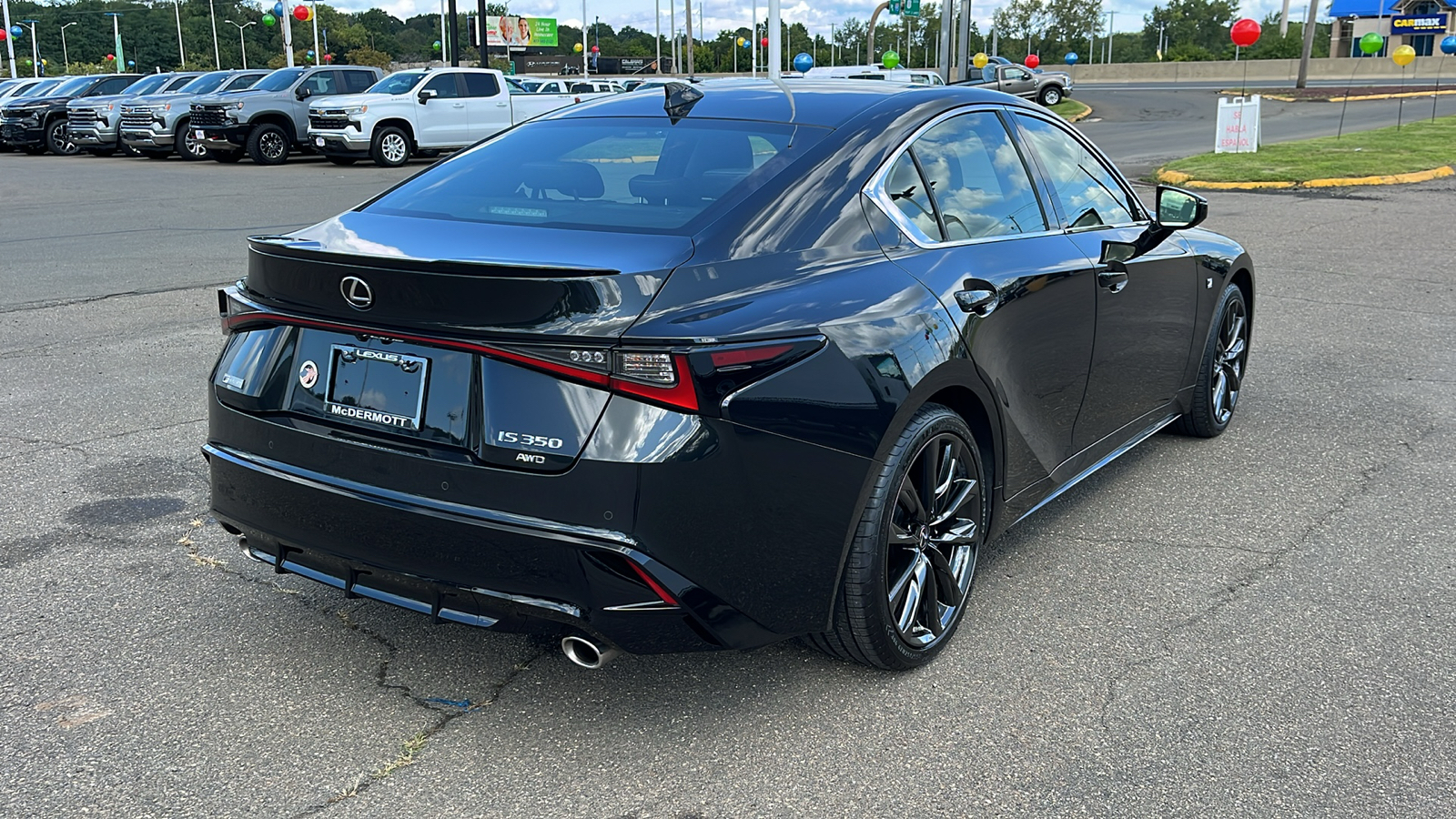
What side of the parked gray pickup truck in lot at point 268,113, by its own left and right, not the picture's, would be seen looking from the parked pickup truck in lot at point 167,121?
right

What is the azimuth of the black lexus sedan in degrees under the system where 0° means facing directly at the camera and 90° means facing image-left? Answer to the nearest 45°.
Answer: approximately 225°

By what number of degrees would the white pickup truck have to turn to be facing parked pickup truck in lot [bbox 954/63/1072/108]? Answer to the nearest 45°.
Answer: approximately 180°

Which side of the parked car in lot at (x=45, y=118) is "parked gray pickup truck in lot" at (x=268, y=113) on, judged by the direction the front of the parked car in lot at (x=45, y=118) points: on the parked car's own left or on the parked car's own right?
on the parked car's own left

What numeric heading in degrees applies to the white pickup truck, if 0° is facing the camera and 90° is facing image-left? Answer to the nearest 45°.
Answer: approximately 45°

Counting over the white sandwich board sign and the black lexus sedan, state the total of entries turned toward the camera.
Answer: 1

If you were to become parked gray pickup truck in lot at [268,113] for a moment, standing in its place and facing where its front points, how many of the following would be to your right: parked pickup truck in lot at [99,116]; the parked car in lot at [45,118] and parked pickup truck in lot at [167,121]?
3

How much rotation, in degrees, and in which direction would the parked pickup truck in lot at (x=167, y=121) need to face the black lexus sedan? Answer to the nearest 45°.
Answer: approximately 45° to its left

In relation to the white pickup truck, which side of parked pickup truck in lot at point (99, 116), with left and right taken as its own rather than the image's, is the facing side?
left

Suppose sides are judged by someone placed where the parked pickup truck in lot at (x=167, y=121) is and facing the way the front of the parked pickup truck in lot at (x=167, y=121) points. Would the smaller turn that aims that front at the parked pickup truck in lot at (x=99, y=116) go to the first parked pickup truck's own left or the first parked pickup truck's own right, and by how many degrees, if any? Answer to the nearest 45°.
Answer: approximately 90° to the first parked pickup truck's own right

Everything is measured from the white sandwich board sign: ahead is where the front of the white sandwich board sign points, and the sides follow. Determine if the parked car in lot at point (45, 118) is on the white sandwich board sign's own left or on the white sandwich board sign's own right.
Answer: on the white sandwich board sign's own right

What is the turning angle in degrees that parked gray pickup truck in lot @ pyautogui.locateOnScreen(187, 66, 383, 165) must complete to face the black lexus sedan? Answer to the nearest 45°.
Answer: approximately 45° to its left

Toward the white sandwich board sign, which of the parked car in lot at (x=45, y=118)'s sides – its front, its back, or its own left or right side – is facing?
left
